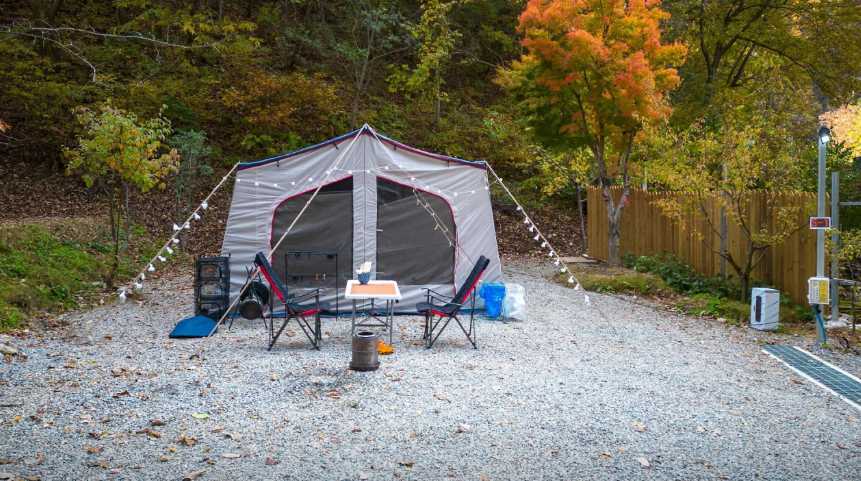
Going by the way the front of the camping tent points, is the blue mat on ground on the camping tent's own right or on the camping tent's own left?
on the camping tent's own right

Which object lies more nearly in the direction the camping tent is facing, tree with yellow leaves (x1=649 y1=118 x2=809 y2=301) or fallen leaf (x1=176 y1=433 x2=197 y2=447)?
the fallen leaf

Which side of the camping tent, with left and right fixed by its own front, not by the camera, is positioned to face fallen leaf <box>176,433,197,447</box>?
front

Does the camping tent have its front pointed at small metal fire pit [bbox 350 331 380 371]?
yes

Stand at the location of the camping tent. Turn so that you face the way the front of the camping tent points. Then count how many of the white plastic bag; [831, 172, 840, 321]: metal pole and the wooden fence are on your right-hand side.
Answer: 0

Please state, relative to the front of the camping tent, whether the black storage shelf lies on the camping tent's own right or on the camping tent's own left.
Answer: on the camping tent's own right

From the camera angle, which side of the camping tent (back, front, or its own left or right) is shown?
front

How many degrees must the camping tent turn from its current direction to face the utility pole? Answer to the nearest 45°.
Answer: approximately 90° to its left

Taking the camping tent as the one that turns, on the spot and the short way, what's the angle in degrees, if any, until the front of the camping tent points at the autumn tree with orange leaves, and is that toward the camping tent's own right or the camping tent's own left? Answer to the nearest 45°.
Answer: approximately 135° to the camping tent's own left

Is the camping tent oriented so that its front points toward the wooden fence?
no

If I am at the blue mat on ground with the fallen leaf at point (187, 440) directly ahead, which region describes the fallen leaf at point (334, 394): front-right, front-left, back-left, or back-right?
front-left

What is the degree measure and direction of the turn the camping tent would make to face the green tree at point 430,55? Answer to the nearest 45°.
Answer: approximately 180°

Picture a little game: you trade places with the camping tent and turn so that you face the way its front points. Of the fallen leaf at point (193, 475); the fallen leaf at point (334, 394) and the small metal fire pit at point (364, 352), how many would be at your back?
0

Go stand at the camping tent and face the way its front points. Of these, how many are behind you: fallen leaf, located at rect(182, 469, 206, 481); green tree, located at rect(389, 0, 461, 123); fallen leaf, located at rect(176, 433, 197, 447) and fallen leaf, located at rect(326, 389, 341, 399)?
1

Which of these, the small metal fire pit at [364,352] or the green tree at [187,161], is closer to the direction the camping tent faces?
the small metal fire pit

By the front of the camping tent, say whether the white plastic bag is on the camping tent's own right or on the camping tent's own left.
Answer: on the camping tent's own left

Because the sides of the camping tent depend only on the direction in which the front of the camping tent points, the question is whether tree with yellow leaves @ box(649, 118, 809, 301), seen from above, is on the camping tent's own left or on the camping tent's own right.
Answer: on the camping tent's own left

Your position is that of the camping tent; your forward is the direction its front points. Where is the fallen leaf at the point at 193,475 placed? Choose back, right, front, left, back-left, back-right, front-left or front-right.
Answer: front
